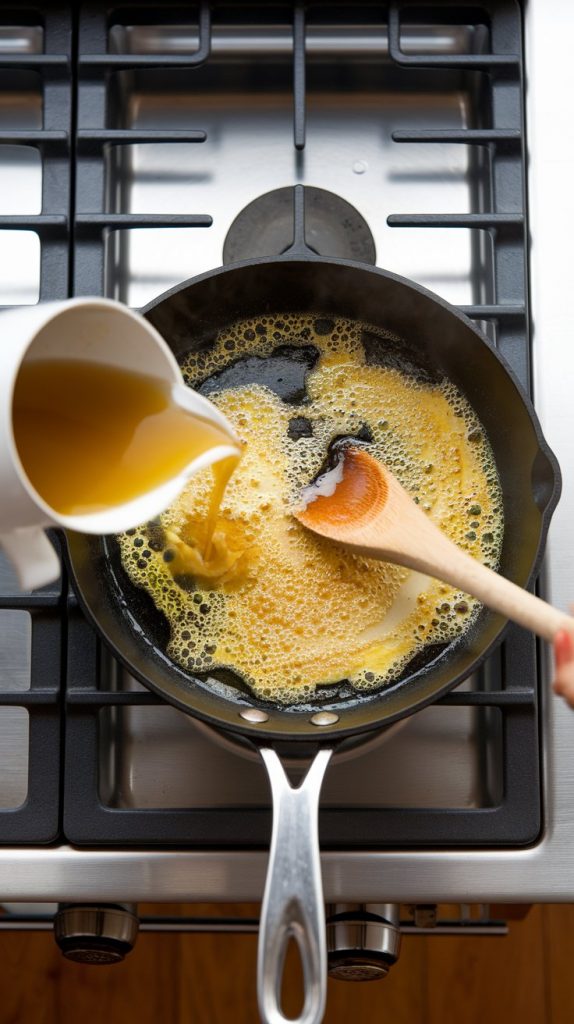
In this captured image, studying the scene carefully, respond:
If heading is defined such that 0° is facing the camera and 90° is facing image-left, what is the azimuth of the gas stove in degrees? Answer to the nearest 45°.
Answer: approximately 0°
